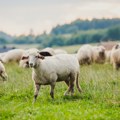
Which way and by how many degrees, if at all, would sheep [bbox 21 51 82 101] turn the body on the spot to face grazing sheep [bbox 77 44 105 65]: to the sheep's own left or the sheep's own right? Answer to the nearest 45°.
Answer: approximately 135° to the sheep's own right

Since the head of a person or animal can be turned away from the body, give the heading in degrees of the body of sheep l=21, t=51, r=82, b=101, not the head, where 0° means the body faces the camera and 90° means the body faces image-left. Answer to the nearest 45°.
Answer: approximately 45°
